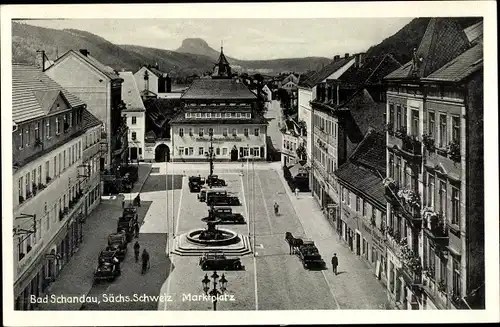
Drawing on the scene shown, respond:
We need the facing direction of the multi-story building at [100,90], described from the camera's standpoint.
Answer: facing to the right of the viewer

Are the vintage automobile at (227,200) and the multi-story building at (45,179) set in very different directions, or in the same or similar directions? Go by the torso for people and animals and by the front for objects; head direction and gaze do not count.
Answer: same or similar directions

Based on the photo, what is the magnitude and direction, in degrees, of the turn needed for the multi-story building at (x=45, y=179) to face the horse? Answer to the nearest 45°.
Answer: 0° — it already faces it

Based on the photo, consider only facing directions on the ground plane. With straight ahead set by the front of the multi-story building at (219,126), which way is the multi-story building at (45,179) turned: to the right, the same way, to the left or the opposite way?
to the left

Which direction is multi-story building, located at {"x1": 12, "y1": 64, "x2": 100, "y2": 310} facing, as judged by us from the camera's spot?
facing to the right of the viewer

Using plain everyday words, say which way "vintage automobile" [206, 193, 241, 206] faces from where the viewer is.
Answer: facing to the right of the viewer

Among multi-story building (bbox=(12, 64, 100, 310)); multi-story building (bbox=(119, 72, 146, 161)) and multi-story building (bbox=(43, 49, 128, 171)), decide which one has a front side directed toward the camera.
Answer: multi-story building (bbox=(119, 72, 146, 161))

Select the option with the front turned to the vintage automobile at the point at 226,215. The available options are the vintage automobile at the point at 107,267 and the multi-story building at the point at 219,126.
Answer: the multi-story building

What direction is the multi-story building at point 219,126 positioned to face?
toward the camera

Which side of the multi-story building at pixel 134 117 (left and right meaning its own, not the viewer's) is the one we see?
front

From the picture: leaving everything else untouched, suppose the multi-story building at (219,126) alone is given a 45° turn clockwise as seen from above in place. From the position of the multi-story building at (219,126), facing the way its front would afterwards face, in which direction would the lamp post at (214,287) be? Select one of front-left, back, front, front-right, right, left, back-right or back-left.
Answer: front-left
